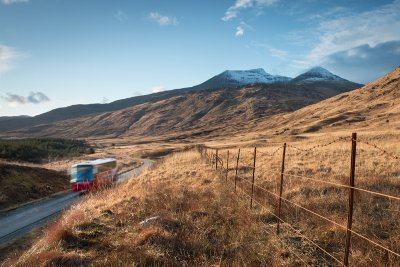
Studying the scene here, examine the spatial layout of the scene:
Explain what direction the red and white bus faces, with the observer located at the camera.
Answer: facing the viewer and to the left of the viewer

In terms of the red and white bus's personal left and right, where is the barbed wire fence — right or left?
on its left

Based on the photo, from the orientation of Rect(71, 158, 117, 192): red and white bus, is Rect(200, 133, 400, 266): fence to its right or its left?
on its left
